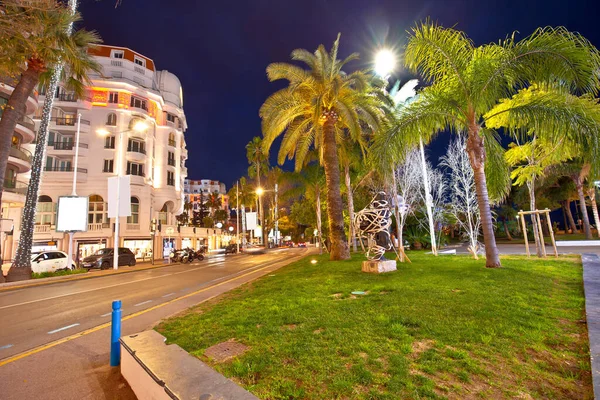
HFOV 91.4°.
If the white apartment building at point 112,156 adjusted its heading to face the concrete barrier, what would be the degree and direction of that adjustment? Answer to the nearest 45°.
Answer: approximately 45° to its right

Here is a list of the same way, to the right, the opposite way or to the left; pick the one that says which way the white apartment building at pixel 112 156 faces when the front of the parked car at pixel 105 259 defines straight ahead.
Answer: to the left

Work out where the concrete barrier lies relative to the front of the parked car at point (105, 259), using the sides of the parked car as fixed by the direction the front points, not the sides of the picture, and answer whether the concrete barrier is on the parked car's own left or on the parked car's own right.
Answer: on the parked car's own left

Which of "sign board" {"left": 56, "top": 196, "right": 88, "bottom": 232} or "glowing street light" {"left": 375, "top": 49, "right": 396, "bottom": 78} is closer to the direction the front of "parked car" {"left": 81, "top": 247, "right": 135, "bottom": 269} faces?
the sign board

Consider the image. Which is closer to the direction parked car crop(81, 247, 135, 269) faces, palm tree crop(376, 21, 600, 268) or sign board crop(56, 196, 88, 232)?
the sign board

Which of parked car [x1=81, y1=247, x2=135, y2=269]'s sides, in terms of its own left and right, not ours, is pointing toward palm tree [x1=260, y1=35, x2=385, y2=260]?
left

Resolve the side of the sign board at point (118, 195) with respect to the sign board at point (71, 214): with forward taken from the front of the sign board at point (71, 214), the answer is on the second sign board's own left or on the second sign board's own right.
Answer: on the second sign board's own left

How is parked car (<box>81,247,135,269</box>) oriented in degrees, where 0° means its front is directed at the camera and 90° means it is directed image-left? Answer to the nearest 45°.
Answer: approximately 45°

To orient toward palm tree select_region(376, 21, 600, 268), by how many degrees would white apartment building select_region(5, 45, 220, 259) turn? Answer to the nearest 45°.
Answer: approximately 45° to its right

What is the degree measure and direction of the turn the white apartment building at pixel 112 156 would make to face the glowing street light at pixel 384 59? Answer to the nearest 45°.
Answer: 0° — it already faces it
